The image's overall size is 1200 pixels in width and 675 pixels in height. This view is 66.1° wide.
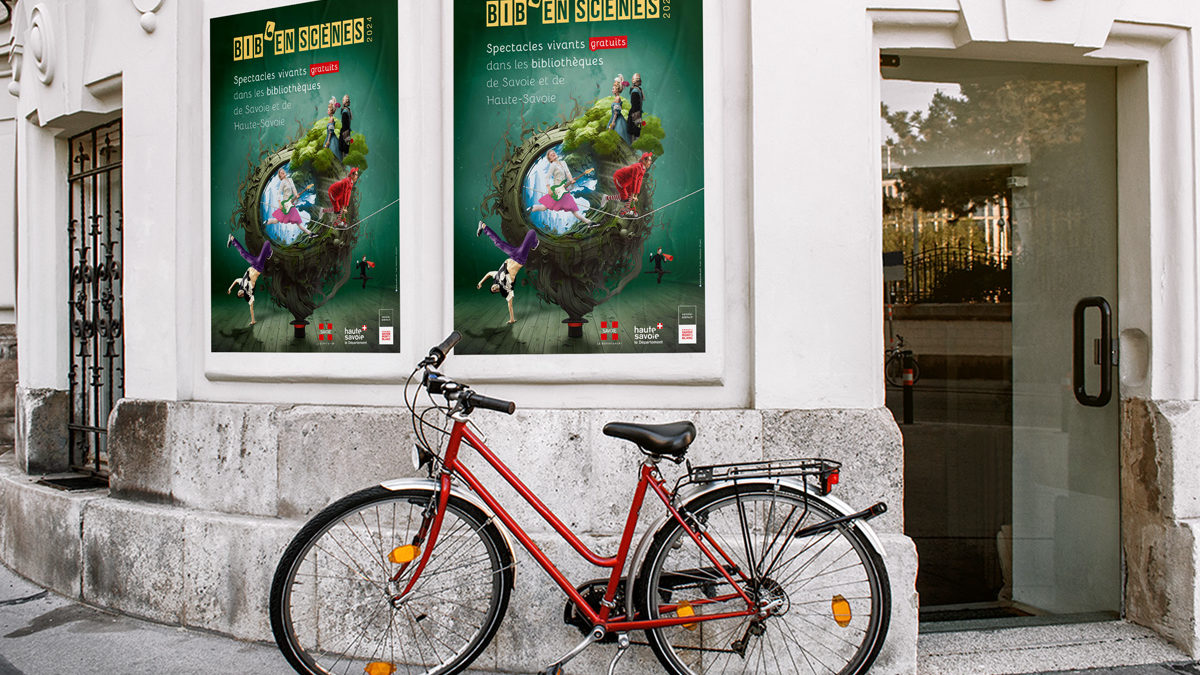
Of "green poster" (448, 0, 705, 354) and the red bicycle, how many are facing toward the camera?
1

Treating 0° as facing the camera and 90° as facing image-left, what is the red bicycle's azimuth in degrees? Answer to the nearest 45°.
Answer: approximately 90°

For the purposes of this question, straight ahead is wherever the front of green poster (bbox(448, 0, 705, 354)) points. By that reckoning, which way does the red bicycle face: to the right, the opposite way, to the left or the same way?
to the right

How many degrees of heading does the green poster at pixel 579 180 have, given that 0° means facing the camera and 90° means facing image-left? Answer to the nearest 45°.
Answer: approximately 0°

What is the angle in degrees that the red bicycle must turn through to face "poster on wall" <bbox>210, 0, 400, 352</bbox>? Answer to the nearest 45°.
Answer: approximately 45° to its right

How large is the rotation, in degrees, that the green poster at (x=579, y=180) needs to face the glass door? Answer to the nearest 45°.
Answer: approximately 90° to its left
